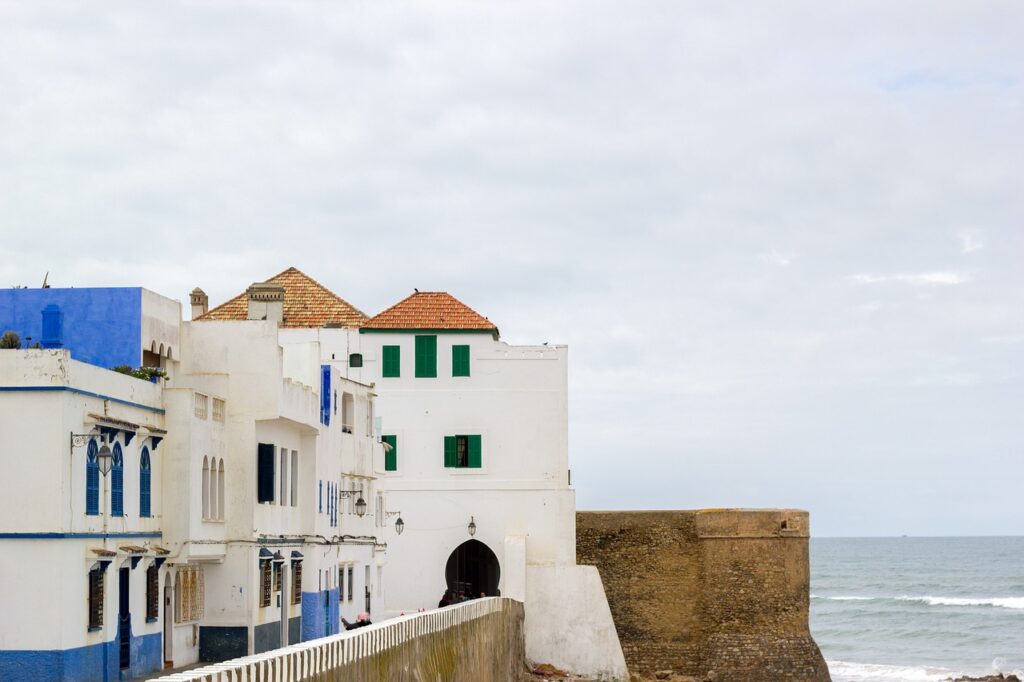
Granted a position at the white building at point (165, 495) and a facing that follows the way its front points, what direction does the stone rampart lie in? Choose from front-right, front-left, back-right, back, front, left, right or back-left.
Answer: left

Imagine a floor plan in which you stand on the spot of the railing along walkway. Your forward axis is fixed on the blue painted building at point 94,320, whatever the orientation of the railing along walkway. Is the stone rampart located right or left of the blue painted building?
right

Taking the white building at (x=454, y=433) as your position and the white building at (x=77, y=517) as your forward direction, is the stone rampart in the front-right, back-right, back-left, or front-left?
back-left

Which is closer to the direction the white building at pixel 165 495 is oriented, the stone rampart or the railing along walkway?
the railing along walkway

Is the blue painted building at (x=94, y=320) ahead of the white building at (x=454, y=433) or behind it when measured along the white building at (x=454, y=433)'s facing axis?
ahead

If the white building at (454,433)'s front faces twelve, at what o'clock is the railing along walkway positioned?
The railing along walkway is roughly at 12 o'clock from the white building.

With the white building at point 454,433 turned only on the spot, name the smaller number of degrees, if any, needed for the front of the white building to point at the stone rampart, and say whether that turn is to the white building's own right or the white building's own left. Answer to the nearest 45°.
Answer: approximately 90° to the white building's own left

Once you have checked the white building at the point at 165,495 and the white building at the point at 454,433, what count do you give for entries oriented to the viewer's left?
0

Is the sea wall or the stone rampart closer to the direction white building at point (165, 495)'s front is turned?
the sea wall

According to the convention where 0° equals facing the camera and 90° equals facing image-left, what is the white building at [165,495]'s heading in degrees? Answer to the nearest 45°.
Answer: approximately 315°
